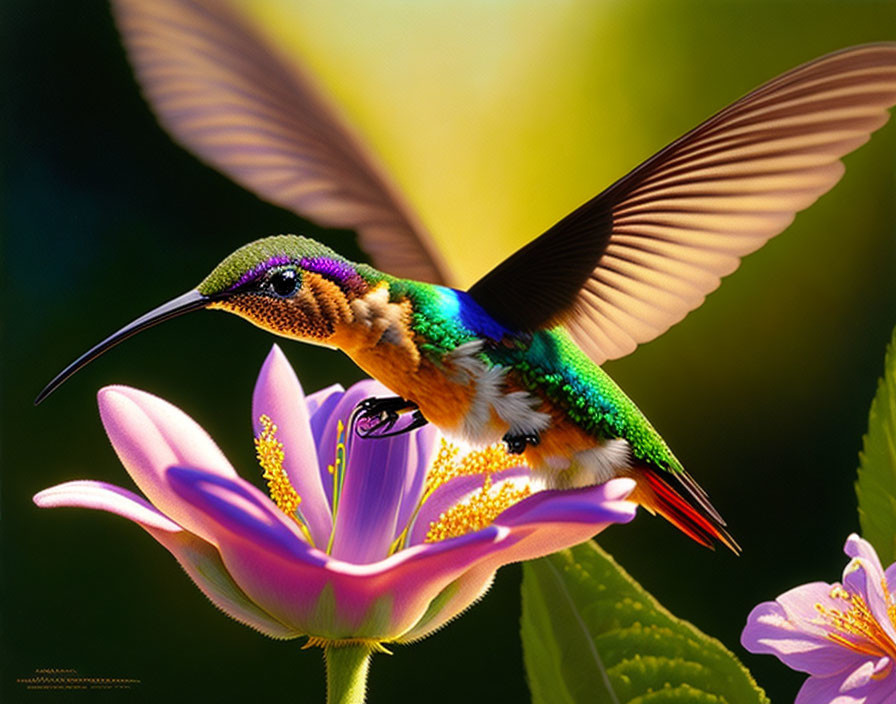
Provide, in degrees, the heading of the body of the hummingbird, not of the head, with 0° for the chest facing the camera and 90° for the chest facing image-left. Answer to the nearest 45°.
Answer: approximately 90°
